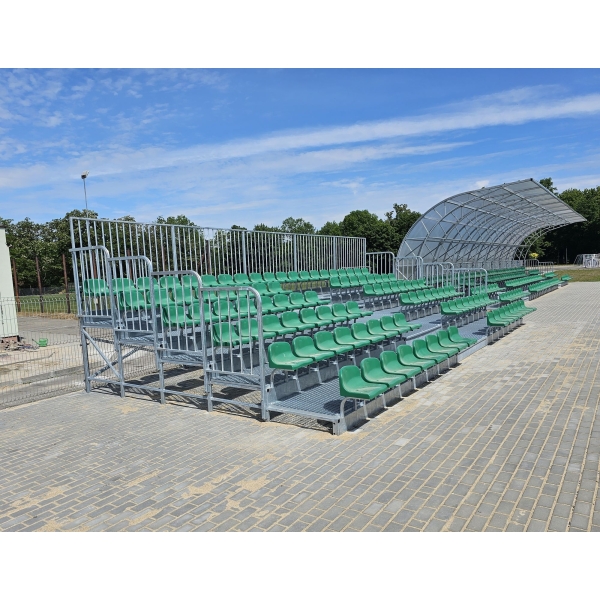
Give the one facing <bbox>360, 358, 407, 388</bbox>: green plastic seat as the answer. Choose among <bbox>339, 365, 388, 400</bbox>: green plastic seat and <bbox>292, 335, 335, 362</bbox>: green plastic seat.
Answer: <bbox>292, 335, 335, 362</bbox>: green plastic seat

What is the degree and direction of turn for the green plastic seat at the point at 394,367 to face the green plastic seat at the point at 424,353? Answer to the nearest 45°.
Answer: approximately 90° to its left

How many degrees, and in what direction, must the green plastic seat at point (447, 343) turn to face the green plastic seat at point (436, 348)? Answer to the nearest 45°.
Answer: approximately 45° to its right

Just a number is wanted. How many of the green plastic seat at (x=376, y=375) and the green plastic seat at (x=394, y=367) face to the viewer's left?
0

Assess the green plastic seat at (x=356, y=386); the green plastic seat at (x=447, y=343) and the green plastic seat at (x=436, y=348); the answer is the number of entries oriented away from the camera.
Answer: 0

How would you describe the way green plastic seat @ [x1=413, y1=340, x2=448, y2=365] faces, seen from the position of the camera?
facing the viewer and to the right of the viewer

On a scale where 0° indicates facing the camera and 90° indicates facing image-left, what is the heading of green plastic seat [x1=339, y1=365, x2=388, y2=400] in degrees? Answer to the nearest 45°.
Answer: approximately 315°

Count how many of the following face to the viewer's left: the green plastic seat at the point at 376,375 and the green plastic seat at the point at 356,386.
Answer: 0

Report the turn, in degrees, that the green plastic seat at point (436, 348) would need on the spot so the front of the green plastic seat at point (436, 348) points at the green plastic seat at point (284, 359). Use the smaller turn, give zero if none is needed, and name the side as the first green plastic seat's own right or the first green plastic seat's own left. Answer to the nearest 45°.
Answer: approximately 90° to the first green plastic seat's own right
